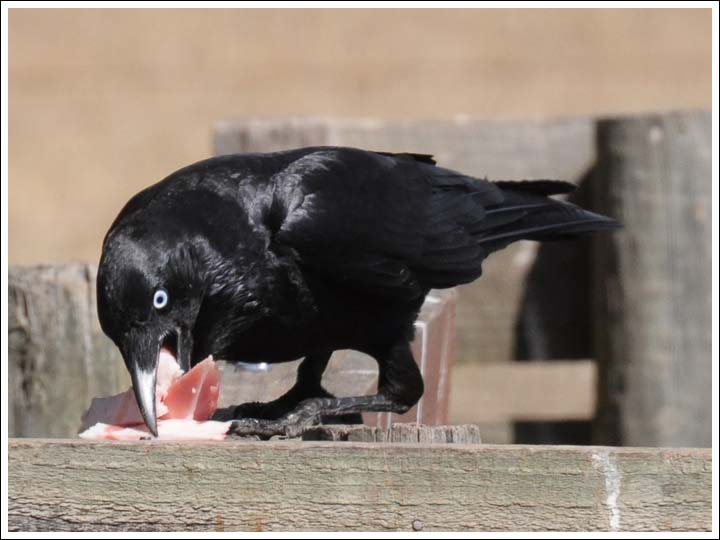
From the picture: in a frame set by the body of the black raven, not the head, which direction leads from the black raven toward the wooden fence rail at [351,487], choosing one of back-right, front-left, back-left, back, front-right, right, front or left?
left

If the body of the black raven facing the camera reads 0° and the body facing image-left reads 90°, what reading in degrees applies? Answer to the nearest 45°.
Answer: approximately 90°

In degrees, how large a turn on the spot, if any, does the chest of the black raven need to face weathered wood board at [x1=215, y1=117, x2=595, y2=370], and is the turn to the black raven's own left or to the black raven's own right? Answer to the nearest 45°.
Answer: approximately 135° to the black raven's own right

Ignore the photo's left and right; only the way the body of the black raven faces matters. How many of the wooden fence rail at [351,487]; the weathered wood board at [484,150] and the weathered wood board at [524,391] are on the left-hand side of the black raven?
1

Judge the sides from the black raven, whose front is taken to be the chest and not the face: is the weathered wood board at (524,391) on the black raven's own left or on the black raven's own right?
on the black raven's own right

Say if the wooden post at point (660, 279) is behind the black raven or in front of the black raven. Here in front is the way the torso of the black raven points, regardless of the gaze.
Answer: behind
